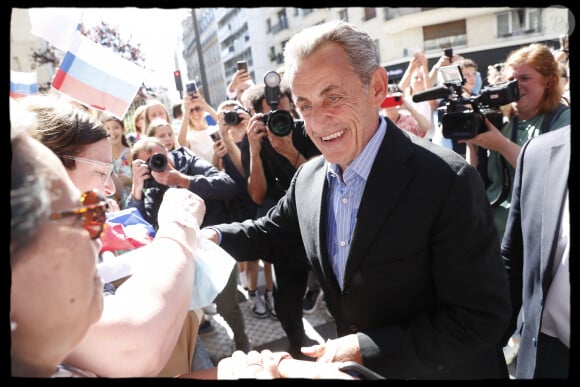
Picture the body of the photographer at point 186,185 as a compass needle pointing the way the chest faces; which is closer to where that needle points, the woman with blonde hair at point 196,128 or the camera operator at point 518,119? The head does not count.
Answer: the camera operator

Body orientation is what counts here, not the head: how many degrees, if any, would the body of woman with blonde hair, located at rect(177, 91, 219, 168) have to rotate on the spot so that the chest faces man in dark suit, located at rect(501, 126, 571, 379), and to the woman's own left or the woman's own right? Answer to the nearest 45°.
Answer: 0° — they already face them

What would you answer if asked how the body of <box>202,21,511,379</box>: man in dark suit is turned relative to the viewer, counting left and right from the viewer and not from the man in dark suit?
facing the viewer and to the left of the viewer

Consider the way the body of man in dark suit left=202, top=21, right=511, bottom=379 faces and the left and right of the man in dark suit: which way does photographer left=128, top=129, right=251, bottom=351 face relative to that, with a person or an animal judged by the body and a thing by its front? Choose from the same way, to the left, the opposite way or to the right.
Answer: to the left

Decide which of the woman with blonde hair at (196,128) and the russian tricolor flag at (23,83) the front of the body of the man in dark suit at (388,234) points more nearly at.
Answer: the russian tricolor flag

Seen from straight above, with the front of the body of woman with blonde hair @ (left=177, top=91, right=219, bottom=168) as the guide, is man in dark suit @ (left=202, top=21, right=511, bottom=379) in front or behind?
in front

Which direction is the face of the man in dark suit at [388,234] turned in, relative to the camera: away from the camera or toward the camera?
toward the camera

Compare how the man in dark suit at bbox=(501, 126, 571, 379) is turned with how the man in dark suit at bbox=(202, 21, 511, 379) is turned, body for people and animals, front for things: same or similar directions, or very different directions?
same or similar directions

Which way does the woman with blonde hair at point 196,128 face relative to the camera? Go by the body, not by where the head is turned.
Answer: toward the camera

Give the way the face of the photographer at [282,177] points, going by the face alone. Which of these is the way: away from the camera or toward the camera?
toward the camera

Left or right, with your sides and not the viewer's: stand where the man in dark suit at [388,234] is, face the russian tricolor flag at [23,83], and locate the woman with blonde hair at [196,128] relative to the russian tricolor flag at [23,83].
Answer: right

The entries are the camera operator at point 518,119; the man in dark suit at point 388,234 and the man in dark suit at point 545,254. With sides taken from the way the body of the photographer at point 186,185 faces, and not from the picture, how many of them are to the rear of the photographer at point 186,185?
0

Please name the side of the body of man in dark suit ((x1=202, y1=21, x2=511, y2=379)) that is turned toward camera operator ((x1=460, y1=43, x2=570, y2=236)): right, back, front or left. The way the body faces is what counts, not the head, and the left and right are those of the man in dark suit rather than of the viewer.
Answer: back

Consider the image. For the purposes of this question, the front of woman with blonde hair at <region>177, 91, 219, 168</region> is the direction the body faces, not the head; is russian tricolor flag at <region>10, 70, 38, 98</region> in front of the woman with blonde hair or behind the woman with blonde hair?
in front
